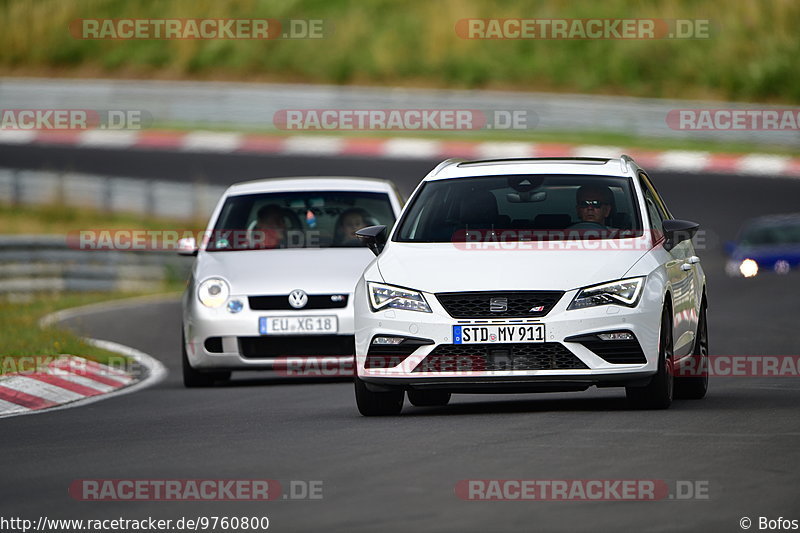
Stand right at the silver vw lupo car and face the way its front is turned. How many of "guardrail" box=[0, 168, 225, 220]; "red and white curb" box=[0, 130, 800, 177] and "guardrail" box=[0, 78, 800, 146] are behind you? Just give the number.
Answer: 3

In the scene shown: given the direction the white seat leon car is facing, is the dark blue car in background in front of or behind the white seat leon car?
behind

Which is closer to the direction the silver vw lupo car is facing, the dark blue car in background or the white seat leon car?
the white seat leon car

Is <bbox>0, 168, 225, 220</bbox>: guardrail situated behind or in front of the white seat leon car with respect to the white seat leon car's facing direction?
behind

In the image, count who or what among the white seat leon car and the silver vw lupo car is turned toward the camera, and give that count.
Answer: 2

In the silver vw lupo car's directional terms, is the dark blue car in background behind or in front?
behind

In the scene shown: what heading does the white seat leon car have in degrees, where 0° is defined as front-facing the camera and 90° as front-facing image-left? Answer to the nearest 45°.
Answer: approximately 0°

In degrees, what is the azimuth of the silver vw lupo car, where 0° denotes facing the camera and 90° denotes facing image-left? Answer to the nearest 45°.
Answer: approximately 0°
